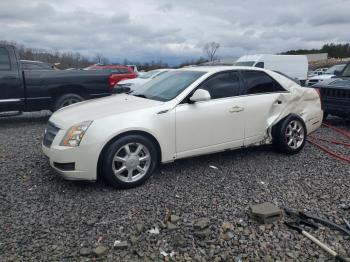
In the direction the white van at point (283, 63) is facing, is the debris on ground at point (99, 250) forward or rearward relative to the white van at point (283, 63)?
forward

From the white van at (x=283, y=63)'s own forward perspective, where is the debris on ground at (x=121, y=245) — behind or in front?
in front

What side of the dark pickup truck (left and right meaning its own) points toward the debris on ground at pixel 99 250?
left

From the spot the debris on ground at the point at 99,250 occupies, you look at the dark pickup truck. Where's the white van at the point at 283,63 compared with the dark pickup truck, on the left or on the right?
right

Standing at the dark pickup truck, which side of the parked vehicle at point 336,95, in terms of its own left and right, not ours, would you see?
front

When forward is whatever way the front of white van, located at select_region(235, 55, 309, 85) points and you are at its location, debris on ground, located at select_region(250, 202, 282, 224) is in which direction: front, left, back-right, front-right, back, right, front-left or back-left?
front-left

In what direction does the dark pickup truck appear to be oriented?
to the viewer's left

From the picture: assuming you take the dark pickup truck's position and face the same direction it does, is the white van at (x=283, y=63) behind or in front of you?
behind
